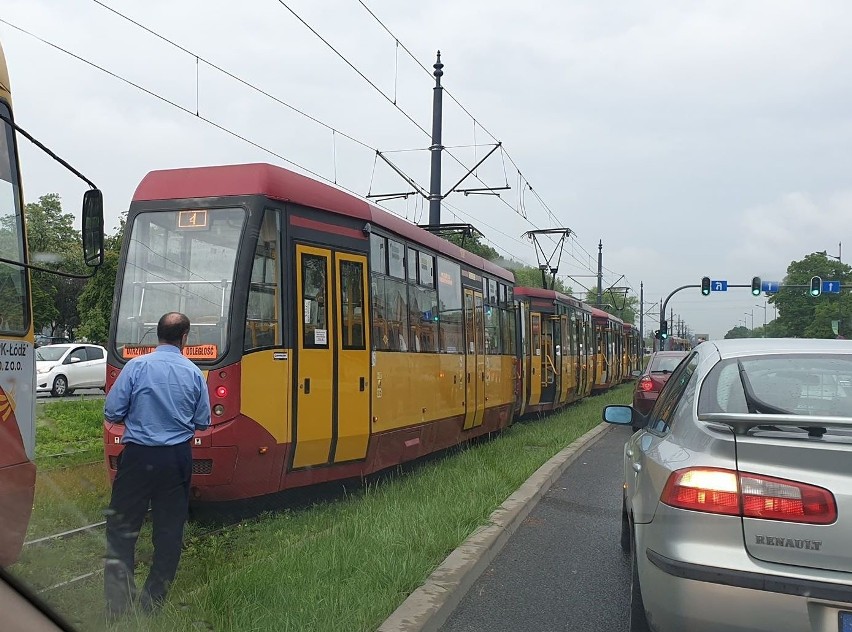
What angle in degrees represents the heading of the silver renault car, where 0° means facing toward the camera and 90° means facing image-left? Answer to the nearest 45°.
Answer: approximately 180°

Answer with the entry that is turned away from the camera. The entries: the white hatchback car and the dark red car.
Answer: the dark red car

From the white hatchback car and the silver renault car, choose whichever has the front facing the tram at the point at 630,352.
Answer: the silver renault car

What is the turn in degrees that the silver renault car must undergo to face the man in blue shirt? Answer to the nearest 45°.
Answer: approximately 90° to its left

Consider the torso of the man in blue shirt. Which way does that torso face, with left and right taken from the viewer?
facing away from the viewer

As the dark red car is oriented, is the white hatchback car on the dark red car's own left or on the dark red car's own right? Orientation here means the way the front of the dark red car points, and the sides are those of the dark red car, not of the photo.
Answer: on the dark red car's own left

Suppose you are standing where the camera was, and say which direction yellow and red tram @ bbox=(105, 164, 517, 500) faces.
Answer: facing away from the viewer and to the right of the viewer

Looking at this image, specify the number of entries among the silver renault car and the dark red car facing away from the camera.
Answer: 2

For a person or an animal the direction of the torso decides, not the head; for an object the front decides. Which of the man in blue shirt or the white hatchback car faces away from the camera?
the man in blue shirt

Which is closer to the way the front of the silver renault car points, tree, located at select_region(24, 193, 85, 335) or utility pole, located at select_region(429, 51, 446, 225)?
the utility pole

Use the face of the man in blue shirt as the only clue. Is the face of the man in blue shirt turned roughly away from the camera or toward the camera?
away from the camera
